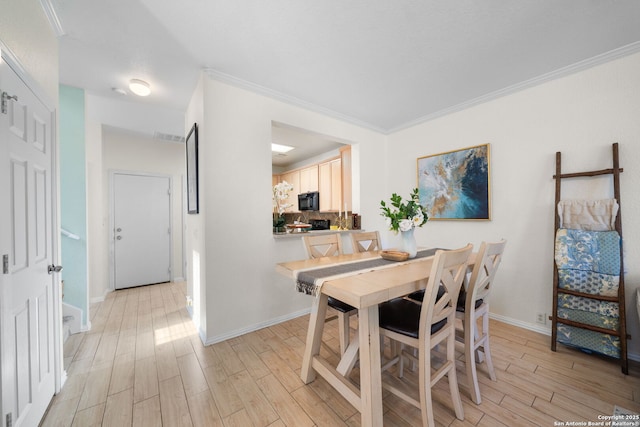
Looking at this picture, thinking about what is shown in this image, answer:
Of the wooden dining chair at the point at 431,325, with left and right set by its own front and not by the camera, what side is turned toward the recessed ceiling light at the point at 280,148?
front

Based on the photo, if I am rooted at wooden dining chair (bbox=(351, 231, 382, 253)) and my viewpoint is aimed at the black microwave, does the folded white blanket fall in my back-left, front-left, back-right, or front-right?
back-right

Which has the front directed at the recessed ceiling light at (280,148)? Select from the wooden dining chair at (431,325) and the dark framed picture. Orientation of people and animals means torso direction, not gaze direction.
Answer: the wooden dining chair

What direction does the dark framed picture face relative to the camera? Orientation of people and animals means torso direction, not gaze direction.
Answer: to the viewer's left

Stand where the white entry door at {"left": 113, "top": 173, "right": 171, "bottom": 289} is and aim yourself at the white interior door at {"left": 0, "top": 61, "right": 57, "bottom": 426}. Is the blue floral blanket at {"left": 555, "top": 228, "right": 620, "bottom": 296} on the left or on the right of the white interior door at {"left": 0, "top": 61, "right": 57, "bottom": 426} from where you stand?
left

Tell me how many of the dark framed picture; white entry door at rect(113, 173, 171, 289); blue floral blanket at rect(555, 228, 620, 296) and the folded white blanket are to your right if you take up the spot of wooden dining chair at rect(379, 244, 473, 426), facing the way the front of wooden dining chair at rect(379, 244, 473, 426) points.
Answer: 2

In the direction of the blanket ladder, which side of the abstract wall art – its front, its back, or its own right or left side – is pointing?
left

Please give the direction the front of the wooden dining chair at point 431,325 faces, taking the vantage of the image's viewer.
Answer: facing away from the viewer and to the left of the viewer

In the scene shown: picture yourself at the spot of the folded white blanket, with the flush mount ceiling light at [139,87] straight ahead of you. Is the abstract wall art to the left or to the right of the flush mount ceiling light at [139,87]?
right

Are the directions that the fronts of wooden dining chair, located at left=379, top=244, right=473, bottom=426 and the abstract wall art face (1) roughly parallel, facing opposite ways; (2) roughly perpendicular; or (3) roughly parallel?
roughly perpendicular

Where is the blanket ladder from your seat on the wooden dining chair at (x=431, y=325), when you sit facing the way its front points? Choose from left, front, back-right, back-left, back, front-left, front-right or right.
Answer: right

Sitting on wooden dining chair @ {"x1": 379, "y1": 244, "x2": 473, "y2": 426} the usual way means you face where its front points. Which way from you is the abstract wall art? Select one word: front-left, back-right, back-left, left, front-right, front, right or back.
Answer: front-right

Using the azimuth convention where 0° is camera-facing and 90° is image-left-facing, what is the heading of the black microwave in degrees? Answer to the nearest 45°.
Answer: approximately 45°
